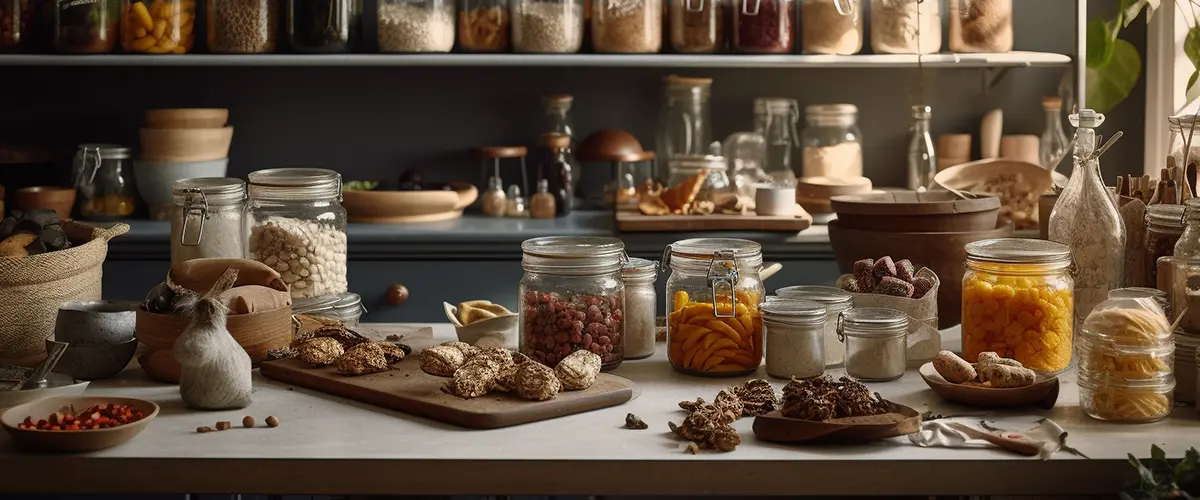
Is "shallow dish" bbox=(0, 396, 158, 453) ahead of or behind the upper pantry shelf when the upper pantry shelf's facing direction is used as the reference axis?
ahead

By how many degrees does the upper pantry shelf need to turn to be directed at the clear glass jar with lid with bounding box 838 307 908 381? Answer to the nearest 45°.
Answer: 0° — it already faces it

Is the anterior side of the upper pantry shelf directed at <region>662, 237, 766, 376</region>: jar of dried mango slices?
yes

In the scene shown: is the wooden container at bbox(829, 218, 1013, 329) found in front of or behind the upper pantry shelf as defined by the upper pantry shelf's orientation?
in front

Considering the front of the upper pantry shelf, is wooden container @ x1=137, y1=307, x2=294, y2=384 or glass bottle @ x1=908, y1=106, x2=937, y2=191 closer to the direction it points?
the wooden container

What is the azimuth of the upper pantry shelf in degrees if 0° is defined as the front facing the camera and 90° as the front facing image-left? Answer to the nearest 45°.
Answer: approximately 0°

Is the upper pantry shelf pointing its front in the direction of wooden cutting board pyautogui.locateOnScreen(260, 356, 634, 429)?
yes
